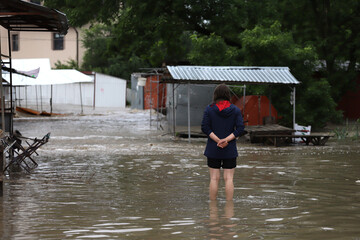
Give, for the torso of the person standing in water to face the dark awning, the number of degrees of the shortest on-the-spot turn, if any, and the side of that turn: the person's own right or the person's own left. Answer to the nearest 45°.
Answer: approximately 45° to the person's own left

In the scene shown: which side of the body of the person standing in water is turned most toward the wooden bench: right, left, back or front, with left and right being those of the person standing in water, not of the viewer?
front

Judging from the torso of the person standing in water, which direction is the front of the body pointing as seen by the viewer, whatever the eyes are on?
away from the camera

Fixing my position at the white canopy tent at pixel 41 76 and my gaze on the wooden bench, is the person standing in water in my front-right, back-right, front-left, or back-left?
front-right

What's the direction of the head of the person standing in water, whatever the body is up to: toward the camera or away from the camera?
away from the camera
